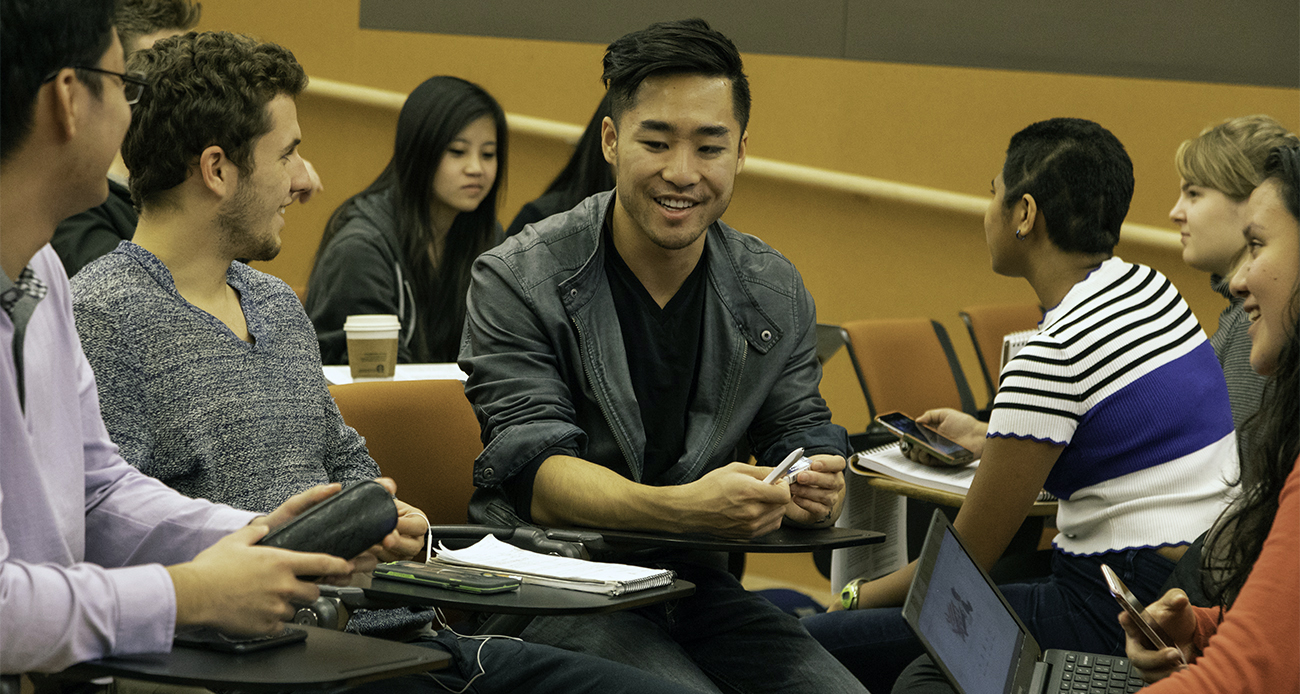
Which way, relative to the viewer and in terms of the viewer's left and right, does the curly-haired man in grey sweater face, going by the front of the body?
facing the viewer and to the right of the viewer

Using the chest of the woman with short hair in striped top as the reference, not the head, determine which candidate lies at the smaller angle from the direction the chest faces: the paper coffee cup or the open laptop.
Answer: the paper coffee cup

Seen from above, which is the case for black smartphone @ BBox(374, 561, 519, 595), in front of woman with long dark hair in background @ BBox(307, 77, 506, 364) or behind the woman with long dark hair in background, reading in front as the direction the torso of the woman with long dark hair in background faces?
in front

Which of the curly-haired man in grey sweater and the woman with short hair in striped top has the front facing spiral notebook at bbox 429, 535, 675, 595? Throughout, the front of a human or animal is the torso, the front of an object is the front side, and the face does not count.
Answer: the curly-haired man in grey sweater

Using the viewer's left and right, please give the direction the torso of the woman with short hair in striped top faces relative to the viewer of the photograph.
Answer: facing away from the viewer and to the left of the viewer

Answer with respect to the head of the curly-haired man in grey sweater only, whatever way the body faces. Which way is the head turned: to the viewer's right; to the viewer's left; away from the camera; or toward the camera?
to the viewer's right

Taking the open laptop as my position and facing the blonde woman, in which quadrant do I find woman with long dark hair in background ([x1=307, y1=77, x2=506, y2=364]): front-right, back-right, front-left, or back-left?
front-left

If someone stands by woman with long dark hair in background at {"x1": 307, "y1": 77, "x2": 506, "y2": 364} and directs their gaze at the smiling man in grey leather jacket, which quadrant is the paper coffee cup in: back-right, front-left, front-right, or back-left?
front-right

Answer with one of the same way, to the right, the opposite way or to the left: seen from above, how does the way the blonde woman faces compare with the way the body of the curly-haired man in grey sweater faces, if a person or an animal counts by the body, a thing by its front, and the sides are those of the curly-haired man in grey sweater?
the opposite way

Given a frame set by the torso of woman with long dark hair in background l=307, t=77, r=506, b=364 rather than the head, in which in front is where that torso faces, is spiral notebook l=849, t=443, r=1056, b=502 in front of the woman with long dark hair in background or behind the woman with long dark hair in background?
in front

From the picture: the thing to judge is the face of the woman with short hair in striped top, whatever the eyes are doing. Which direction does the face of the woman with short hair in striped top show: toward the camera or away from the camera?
away from the camera

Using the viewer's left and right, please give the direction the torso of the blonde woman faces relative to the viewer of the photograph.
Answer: facing to the left of the viewer
